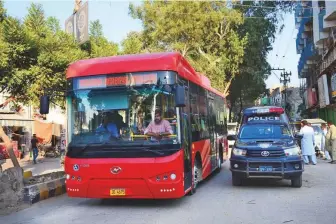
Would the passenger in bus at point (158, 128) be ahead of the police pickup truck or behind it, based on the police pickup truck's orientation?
ahead

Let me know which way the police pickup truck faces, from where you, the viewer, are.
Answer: facing the viewer

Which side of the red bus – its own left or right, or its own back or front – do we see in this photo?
front

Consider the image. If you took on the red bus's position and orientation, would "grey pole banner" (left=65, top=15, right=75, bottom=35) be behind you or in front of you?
behind

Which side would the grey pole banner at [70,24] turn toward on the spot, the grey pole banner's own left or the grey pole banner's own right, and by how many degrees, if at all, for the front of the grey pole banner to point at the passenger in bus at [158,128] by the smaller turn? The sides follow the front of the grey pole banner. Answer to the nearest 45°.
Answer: approximately 45° to the grey pole banner's own left

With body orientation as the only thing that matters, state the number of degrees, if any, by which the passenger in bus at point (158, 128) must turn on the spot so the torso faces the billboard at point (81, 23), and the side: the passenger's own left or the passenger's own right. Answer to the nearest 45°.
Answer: approximately 135° to the passenger's own right

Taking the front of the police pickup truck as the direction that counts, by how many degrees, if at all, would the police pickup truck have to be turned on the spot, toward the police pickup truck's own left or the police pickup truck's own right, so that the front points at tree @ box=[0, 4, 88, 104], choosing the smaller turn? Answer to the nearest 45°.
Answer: approximately 90° to the police pickup truck's own right

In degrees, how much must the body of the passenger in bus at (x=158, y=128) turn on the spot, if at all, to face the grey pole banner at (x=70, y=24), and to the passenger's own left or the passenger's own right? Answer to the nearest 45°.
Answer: approximately 135° to the passenger's own right

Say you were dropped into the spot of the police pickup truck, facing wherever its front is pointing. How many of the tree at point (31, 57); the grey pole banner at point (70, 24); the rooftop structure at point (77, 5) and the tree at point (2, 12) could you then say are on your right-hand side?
4
